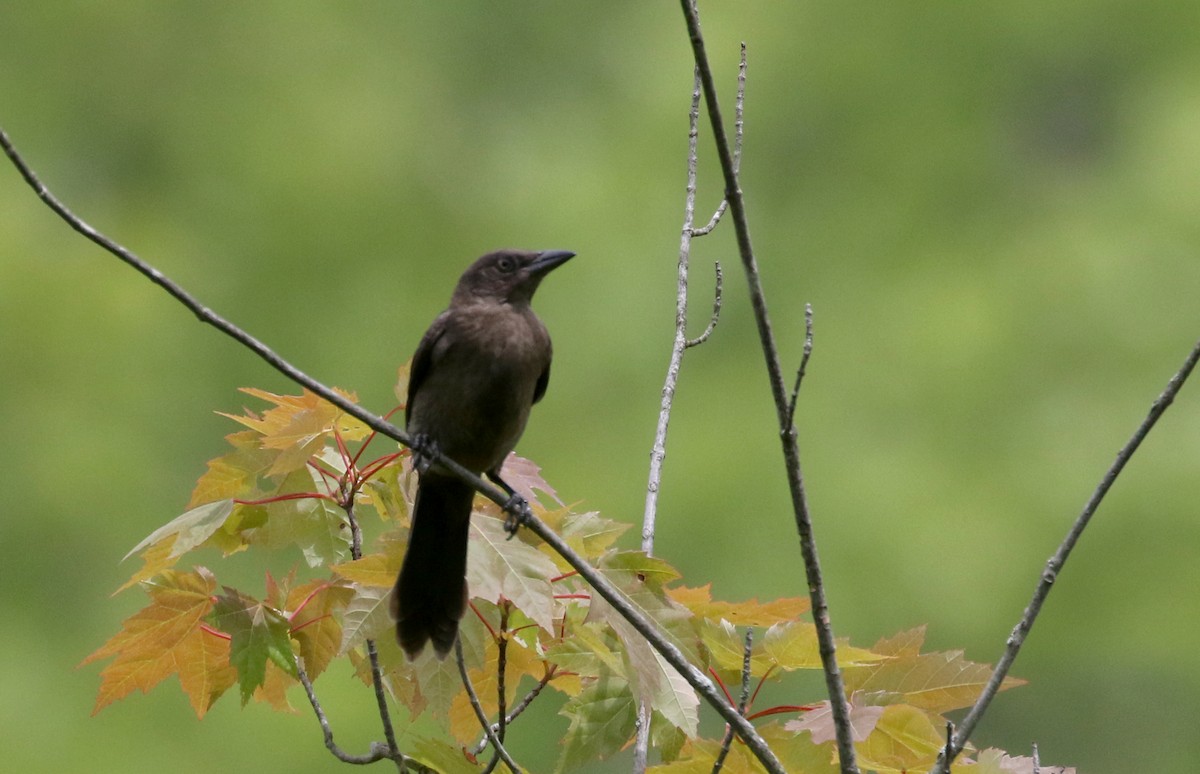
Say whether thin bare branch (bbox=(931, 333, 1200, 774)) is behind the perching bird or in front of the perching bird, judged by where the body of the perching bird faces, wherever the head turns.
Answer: in front
